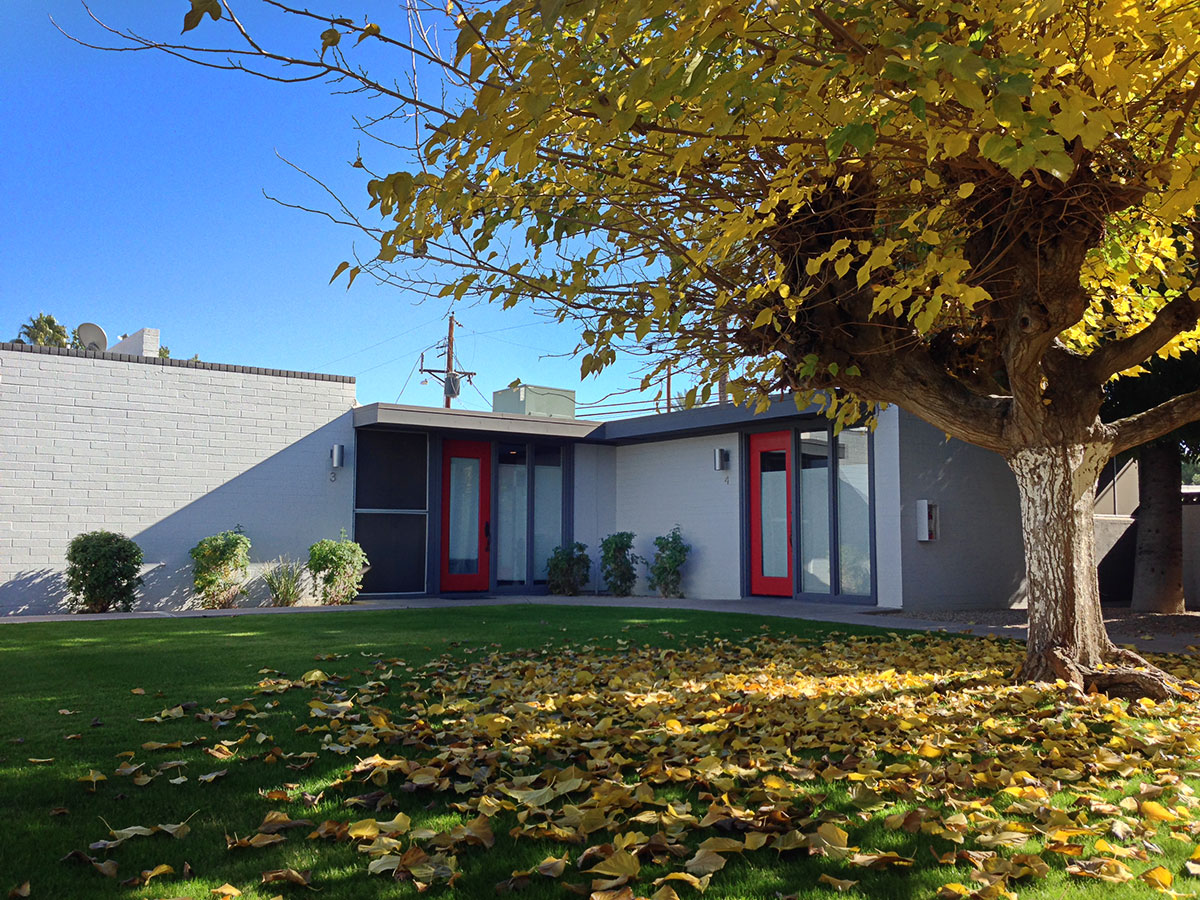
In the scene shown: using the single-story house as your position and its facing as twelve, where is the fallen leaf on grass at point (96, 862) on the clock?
The fallen leaf on grass is roughly at 12 o'clock from the single-story house.

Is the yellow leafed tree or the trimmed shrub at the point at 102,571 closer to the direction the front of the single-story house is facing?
the yellow leafed tree

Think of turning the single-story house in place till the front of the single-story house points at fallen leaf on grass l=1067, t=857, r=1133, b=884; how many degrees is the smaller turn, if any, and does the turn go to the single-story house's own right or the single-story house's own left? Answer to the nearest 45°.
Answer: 0° — it already faces it

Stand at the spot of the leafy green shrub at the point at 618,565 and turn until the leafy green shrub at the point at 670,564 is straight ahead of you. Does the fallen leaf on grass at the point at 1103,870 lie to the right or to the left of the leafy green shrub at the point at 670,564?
right

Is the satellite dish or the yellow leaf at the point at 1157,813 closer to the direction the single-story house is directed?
the yellow leaf

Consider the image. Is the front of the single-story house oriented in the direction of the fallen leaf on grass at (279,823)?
yes

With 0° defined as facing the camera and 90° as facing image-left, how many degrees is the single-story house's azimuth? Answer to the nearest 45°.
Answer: approximately 0°

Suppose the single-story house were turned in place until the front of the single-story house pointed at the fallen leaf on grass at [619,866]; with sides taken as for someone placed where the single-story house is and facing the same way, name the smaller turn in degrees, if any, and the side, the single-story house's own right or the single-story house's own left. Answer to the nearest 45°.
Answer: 0° — it already faces it
